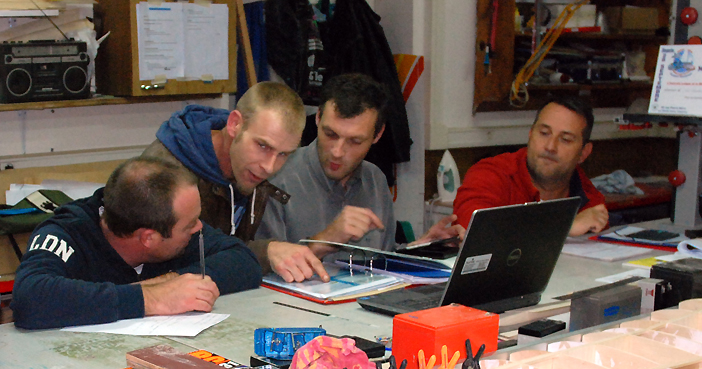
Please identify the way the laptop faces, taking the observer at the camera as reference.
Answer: facing away from the viewer and to the left of the viewer

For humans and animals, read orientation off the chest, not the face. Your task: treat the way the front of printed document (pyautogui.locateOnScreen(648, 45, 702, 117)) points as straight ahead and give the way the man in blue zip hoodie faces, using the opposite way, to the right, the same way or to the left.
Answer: to the left

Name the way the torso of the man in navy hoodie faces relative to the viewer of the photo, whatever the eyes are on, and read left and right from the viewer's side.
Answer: facing the viewer and to the right of the viewer

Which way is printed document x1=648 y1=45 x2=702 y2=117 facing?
toward the camera

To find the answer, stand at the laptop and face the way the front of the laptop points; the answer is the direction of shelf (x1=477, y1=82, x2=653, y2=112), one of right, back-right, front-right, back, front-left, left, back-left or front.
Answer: front-right

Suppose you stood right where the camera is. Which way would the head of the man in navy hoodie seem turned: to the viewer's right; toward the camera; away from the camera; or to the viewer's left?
to the viewer's right

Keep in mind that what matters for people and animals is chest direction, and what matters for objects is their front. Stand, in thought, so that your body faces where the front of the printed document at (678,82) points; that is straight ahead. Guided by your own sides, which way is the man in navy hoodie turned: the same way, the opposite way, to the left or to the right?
to the left

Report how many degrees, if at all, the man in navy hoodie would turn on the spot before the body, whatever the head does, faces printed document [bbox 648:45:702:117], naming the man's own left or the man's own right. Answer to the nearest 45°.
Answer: approximately 45° to the man's own left

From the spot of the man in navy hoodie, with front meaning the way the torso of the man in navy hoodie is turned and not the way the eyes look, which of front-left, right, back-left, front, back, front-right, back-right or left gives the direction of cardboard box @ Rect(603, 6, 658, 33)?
left

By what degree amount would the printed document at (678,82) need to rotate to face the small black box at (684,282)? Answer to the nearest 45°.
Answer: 0° — it already faces it

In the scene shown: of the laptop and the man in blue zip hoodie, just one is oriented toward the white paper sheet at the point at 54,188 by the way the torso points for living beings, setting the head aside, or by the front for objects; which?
the laptop

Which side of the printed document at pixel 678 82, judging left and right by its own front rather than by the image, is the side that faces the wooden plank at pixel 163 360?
front

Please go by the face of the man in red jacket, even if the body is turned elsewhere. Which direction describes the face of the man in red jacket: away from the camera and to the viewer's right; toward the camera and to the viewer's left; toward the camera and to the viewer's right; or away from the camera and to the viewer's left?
toward the camera and to the viewer's left

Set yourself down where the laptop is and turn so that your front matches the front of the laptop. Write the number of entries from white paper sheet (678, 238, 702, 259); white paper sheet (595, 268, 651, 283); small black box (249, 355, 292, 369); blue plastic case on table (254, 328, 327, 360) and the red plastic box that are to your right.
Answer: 2

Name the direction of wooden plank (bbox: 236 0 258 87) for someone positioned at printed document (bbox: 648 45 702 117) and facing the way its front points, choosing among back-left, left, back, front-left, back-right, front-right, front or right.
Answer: right

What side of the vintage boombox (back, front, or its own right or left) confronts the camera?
front

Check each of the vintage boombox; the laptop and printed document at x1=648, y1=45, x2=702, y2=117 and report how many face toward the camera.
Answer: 2

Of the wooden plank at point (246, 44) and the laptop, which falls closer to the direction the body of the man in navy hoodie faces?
the laptop
